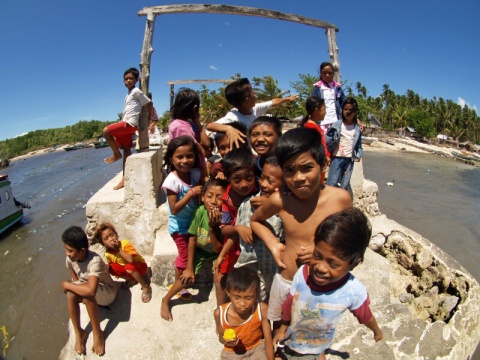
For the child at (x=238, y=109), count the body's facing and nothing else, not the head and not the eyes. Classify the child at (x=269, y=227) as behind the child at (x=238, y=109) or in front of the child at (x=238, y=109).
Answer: in front

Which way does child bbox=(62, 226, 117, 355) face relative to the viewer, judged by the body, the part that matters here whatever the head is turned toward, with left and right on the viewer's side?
facing the viewer and to the left of the viewer

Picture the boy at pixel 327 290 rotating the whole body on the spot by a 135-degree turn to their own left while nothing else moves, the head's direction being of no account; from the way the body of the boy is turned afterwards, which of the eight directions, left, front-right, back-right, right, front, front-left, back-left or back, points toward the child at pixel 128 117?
back-left

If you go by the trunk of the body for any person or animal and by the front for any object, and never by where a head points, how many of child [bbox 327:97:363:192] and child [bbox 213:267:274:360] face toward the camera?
2

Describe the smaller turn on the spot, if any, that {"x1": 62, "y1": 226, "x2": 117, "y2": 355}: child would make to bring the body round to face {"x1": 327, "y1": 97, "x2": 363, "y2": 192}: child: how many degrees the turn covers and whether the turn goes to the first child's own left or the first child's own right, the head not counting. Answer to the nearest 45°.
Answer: approximately 135° to the first child's own left

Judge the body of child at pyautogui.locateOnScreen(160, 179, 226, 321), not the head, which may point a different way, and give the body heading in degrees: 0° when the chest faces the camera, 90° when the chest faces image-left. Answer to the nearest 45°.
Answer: approximately 0°

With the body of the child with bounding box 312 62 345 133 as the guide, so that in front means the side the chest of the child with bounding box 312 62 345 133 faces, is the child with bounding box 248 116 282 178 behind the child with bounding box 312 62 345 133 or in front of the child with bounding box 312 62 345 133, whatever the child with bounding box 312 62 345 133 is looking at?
in front

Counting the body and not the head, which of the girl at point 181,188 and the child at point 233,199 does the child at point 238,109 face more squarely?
the child

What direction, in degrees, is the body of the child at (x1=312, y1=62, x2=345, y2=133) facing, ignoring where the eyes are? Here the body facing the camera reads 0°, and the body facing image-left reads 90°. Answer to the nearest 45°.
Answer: approximately 0°
